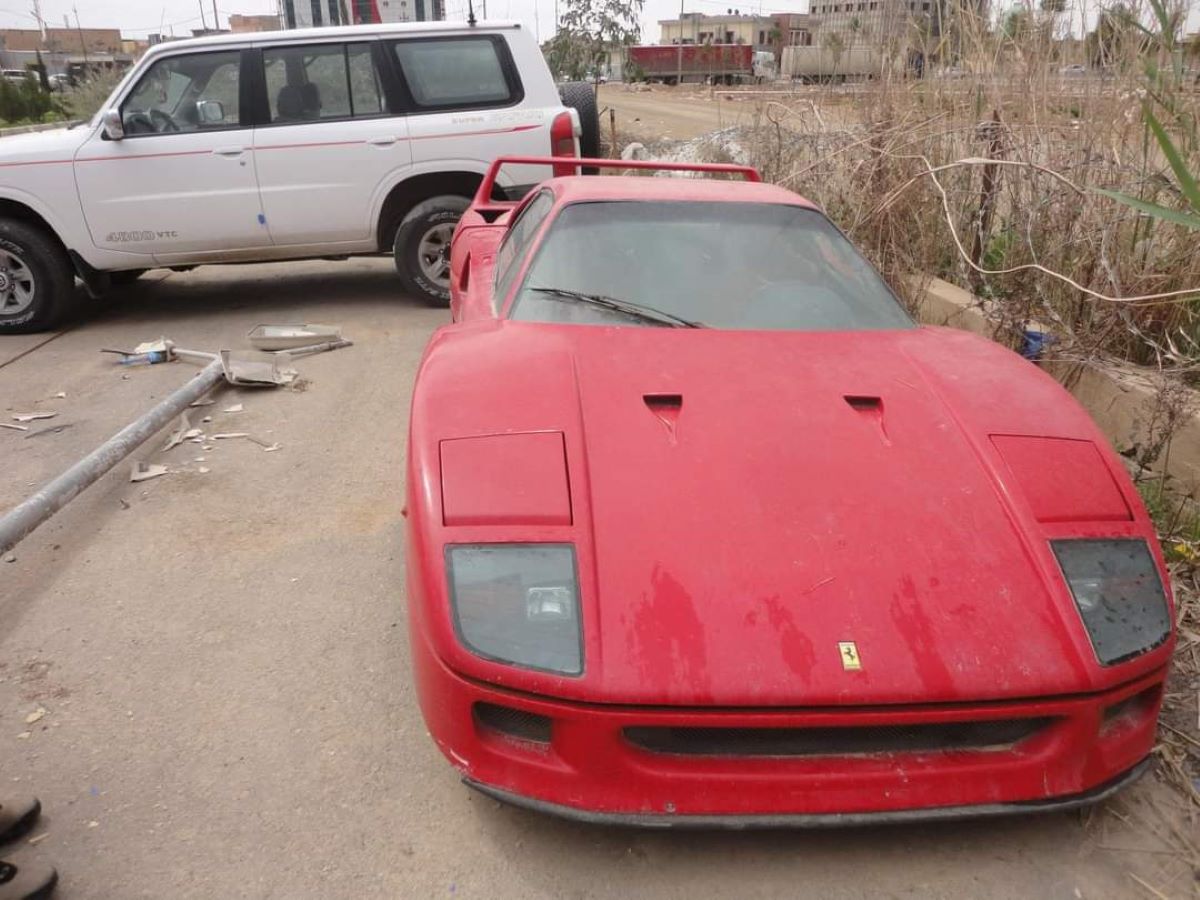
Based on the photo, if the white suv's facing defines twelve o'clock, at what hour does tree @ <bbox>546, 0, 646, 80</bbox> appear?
The tree is roughly at 4 o'clock from the white suv.

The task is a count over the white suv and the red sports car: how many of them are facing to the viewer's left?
1

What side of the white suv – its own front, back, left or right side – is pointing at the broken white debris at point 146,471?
left

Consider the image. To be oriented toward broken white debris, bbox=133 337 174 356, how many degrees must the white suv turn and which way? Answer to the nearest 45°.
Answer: approximately 45° to its left

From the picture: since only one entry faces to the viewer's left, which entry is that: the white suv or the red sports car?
the white suv

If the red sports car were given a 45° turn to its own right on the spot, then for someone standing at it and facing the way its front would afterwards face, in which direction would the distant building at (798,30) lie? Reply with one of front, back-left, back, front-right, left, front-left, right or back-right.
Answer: back-right

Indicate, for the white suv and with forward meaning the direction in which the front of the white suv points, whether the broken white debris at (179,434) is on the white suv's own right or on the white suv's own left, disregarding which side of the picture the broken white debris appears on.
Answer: on the white suv's own left

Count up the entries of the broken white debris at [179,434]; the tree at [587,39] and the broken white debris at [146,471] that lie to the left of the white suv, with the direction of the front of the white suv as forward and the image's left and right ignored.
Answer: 2

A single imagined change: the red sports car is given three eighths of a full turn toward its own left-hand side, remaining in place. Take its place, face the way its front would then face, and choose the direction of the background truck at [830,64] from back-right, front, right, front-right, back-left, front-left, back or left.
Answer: front-left

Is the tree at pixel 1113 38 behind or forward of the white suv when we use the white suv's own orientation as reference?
behind

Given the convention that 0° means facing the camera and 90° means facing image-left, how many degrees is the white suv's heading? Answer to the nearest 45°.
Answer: approximately 90°

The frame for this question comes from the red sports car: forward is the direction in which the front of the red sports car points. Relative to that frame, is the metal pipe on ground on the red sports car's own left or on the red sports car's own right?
on the red sports car's own right

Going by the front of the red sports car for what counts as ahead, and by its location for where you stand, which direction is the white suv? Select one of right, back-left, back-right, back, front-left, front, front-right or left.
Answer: back-right

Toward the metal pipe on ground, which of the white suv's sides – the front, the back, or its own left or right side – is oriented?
left
